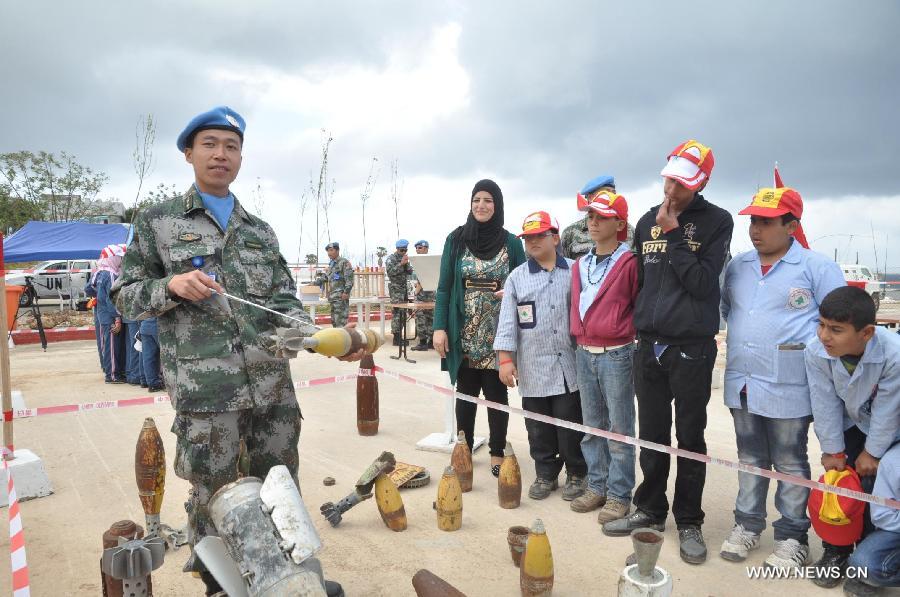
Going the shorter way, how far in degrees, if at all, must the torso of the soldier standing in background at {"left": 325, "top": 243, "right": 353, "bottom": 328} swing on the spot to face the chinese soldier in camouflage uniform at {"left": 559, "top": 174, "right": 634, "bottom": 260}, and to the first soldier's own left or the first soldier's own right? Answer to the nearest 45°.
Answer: approximately 45° to the first soldier's own left

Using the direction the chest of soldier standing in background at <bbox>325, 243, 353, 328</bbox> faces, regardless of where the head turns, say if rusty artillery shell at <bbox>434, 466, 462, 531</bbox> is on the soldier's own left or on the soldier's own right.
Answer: on the soldier's own left

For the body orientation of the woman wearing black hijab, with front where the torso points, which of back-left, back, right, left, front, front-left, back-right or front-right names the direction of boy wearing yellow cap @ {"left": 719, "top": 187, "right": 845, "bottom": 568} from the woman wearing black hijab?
front-left

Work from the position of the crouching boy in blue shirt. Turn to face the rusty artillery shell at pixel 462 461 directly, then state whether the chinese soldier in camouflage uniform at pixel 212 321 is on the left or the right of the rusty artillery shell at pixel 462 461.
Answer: left

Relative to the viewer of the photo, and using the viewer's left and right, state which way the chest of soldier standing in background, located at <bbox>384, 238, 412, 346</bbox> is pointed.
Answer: facing the viewer and to the right of the viewer

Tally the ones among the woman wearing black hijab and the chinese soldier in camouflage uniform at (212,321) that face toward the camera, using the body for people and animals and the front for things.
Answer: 2

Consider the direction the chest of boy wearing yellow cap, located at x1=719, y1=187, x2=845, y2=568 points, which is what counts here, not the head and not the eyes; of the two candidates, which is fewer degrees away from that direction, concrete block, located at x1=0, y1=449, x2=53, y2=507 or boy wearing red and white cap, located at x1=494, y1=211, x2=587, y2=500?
the concrete block

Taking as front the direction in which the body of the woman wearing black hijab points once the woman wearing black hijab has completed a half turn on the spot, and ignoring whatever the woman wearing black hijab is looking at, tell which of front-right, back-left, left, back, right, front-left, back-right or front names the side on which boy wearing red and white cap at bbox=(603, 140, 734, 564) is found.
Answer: back-right

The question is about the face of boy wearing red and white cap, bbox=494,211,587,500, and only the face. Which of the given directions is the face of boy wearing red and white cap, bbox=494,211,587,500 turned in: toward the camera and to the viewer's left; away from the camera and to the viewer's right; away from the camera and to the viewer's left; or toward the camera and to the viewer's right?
toward the camera and to the viewer's left

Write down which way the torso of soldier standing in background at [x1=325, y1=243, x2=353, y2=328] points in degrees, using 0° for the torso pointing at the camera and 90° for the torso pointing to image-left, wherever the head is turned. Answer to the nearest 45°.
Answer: approximately 45°

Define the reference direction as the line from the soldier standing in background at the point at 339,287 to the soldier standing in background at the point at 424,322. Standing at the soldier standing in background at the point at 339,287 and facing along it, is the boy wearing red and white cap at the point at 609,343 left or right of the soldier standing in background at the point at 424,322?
right
